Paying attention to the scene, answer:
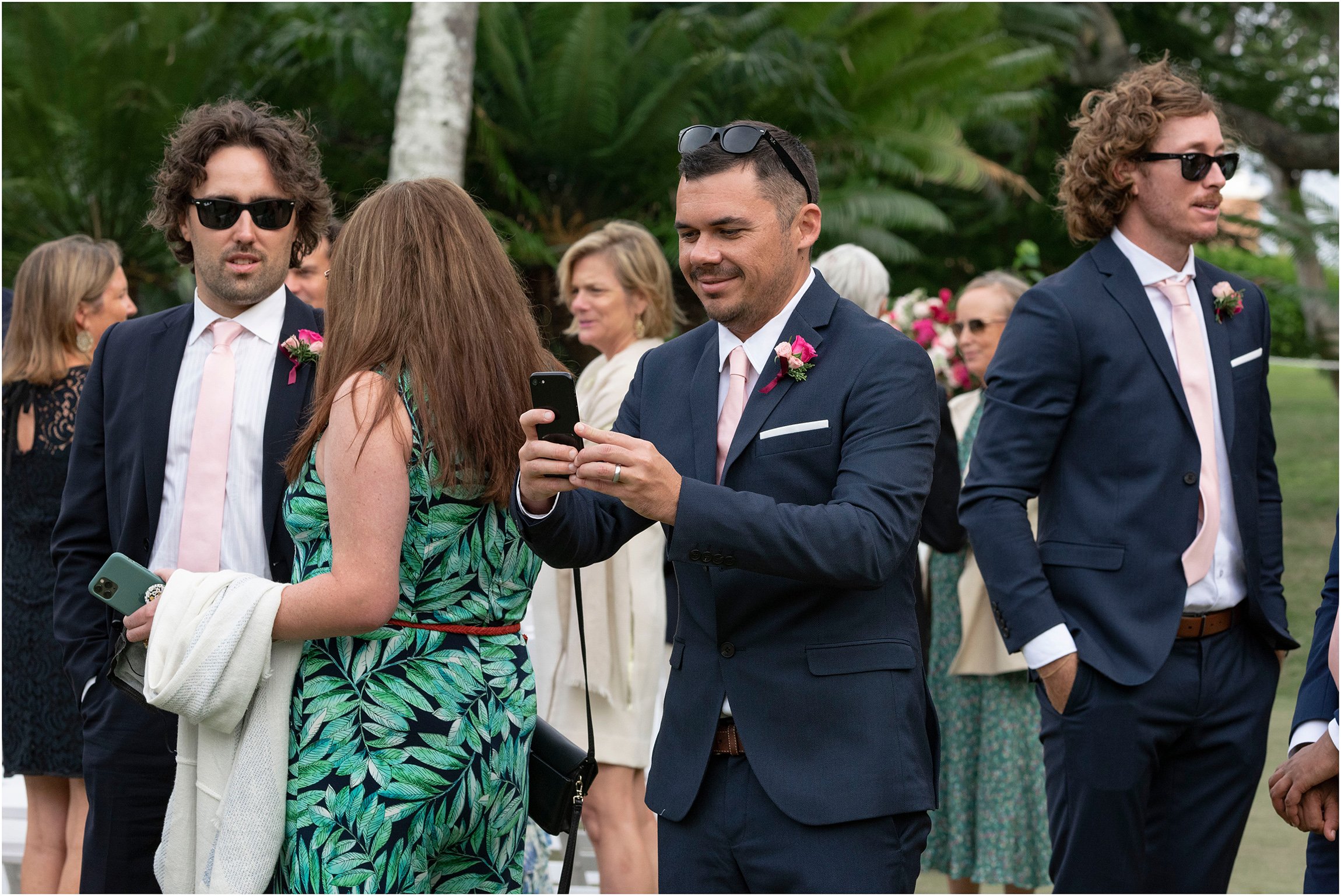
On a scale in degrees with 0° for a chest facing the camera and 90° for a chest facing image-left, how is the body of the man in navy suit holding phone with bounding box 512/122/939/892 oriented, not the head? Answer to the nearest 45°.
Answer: approximately 45°

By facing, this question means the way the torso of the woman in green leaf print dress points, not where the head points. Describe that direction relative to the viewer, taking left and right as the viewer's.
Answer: facing away from the viewer and to the left of the viewer

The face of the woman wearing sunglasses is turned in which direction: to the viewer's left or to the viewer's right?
to the viewer's left

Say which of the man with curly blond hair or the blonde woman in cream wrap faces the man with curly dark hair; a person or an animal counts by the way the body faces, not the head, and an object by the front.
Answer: the blonde woman in cream wrap

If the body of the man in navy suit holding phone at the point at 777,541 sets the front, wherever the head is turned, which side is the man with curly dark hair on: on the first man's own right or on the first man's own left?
on the first man's own right

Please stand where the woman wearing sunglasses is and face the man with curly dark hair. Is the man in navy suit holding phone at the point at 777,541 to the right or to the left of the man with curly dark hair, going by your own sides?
left

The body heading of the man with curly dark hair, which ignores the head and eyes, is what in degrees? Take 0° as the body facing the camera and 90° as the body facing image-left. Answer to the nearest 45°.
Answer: approximately 0°

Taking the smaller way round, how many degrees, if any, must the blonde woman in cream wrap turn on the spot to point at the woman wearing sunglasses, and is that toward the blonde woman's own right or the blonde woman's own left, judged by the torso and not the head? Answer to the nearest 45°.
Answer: approximately 135° to the blonde woman's own left

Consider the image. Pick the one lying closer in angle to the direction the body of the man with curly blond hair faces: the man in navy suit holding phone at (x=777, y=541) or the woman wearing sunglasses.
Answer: the man in navy suit holding phone

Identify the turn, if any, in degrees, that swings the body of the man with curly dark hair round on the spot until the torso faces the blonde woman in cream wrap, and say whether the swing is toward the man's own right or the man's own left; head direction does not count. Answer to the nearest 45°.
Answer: approximately 135° to the man's own left

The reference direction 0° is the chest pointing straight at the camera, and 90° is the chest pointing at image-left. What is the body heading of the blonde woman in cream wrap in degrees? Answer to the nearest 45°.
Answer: approximately 45°

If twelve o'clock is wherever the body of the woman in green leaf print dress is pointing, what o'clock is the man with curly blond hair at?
The man with curly blond hair is roughly at 4 o'clock from the woman in green leaf print dress.

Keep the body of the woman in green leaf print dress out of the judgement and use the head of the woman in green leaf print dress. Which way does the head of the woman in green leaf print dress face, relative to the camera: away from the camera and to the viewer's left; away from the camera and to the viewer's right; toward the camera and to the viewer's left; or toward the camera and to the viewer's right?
away from the camera and to the viewer's left

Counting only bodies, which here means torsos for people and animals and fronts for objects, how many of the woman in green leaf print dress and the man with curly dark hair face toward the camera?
1

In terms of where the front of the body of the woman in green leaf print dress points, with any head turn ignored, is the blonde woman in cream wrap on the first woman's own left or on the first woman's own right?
on the first woman's own right
